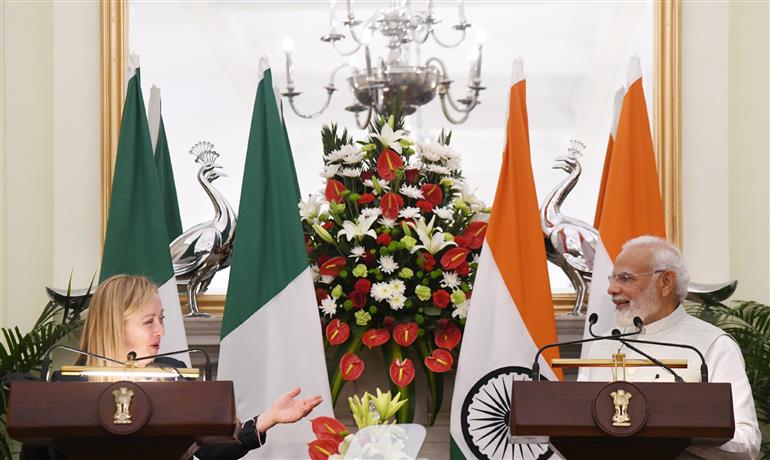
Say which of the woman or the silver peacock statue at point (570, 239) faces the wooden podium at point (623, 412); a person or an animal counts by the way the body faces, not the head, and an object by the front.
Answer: the woman

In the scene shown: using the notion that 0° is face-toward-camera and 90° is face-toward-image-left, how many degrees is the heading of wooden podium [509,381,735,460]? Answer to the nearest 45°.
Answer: approximately 0°

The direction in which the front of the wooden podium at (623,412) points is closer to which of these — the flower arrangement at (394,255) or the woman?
the woman

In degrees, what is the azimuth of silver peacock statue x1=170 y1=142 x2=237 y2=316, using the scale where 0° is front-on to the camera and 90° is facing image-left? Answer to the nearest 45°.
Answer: approximately 270°

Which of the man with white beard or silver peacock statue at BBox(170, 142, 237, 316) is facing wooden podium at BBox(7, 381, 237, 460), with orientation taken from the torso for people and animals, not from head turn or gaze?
the man with white beard

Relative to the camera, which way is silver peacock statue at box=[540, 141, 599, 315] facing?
to the viewer's left

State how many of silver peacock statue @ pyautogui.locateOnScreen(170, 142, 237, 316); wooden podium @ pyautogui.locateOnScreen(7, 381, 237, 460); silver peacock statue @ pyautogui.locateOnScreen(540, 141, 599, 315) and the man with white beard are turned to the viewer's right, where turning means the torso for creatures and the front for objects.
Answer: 1

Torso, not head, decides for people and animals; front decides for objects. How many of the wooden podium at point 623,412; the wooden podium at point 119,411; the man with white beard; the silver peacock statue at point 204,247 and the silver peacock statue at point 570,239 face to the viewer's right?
1

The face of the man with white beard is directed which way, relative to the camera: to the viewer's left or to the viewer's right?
to the viewer's left

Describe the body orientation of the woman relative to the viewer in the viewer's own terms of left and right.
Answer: facing the viewer and to the right of the viewer

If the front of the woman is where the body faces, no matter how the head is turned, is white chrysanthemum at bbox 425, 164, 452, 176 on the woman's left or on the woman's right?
on the woman's left

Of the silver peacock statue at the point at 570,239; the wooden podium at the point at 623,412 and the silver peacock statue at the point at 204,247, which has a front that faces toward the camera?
the wooden podium
